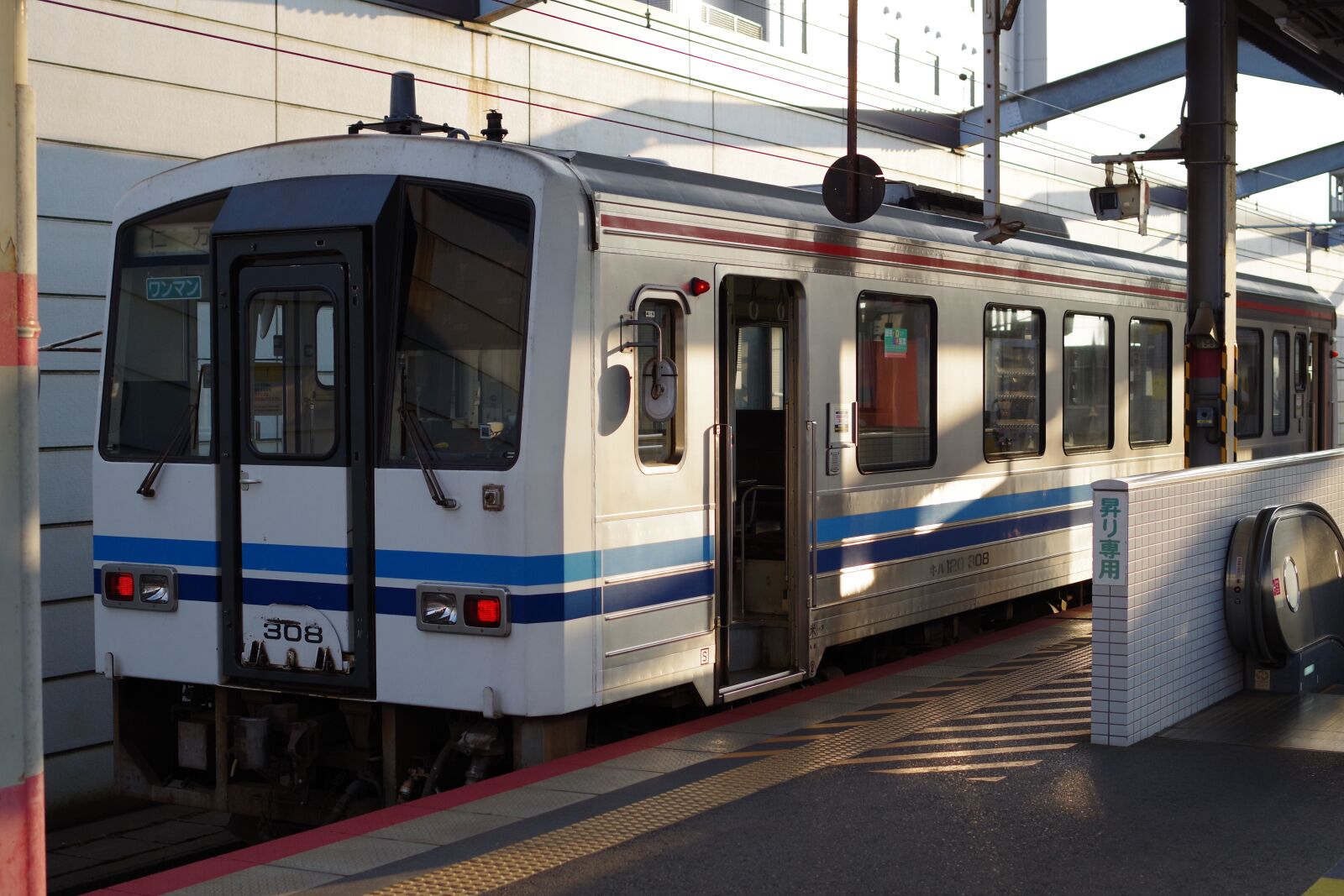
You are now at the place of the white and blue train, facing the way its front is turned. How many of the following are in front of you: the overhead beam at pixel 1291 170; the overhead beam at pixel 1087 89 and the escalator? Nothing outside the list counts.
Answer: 0

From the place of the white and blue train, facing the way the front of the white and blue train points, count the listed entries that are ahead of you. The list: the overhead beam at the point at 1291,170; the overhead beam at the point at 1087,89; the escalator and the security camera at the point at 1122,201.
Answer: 0

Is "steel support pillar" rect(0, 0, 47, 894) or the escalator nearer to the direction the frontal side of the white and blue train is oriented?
the steel support pillar

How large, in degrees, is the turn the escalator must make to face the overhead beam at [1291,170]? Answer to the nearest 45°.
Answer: approximately 135° to its right

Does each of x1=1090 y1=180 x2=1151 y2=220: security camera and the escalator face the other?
no

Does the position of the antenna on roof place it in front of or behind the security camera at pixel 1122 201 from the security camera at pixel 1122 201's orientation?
in front

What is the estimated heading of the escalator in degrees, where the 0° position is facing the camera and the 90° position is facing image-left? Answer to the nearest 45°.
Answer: approximately 45°

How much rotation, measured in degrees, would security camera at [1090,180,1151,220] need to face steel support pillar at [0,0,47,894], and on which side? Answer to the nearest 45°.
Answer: approximately 45° to its left

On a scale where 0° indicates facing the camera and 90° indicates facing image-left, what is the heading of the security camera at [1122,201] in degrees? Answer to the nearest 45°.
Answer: approximately 45°

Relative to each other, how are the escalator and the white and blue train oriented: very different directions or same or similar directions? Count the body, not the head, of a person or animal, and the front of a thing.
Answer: same or similar directions

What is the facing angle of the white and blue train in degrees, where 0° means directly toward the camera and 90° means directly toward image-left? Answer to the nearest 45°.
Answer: approximately 45°

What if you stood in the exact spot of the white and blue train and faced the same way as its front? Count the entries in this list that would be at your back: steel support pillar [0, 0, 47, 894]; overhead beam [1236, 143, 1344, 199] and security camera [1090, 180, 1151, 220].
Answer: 2

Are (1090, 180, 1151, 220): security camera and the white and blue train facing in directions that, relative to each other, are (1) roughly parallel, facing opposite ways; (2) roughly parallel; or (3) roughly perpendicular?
roughly parallel

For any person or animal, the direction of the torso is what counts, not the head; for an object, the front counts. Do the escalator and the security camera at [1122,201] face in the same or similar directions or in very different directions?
same or similar directions

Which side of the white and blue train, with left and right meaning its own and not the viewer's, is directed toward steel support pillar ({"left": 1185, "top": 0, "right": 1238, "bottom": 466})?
back

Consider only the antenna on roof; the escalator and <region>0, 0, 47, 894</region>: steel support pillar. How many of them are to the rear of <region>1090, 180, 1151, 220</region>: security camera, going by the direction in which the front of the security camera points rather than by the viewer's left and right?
0

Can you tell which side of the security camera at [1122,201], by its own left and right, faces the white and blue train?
front
